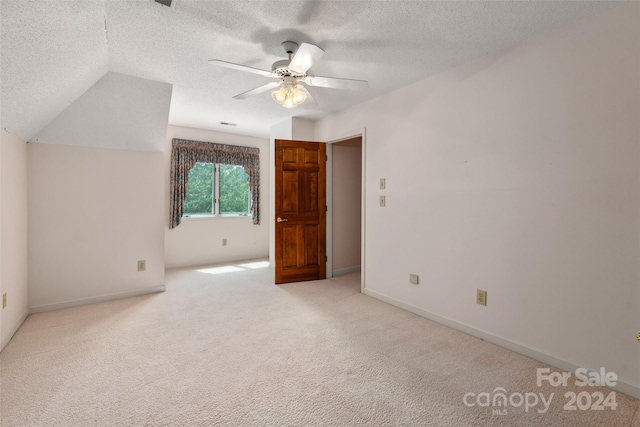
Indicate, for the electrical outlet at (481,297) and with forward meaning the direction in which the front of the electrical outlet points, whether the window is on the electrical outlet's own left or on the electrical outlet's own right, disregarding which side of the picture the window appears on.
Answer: on the electrical outlet's own right

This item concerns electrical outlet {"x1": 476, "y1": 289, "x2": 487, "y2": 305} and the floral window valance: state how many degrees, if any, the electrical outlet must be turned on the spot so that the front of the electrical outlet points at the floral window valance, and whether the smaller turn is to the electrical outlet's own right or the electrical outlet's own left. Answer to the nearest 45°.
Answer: approximately 45° to the electrical outlet's own right

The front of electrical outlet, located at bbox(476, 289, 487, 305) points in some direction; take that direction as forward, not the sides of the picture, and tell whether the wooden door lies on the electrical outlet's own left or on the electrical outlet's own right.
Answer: on the electrical outlet's own right

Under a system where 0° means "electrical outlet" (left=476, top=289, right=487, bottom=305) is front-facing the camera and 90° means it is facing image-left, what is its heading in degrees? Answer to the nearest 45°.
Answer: approximately 45°
